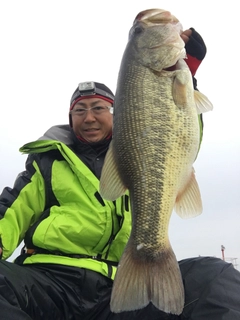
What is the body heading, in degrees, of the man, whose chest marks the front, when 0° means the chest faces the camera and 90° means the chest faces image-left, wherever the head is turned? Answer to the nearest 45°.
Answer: approximately 0°
